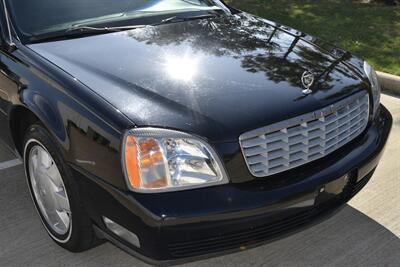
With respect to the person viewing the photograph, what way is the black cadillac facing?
facing the viewer and to the right of the viewer
